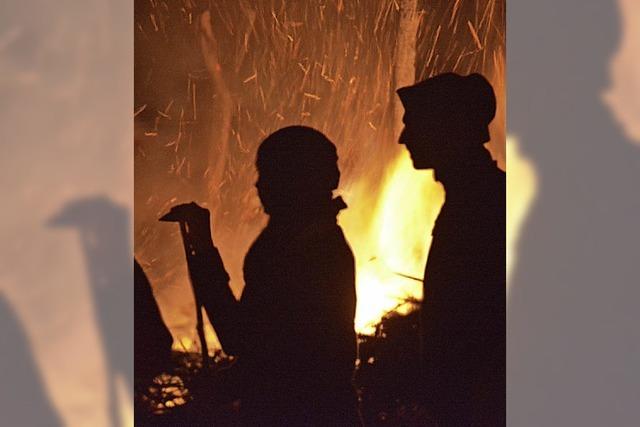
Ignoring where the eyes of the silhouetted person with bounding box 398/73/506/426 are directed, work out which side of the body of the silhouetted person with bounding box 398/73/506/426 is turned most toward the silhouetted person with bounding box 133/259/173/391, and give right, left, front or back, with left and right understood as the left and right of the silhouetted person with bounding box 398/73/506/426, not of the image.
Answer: front

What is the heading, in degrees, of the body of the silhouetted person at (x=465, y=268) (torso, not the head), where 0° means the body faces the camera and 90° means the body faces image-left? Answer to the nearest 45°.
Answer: approximately 90°

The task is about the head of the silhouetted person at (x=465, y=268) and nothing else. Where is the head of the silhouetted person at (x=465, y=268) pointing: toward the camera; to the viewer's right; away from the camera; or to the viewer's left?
to the viewer's left
